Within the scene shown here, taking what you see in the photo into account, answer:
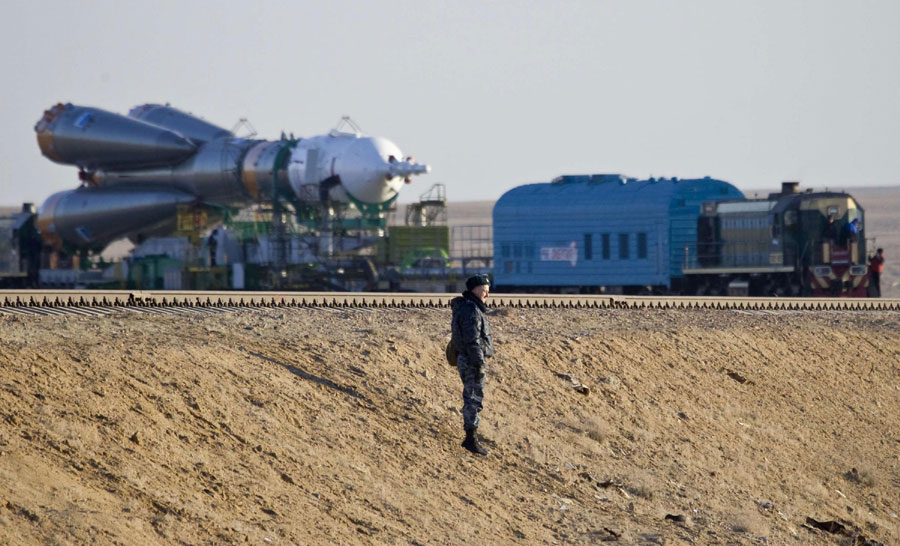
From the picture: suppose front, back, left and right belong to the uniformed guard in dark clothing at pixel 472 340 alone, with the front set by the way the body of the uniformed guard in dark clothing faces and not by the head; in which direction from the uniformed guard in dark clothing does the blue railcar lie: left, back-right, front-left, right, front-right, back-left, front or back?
left

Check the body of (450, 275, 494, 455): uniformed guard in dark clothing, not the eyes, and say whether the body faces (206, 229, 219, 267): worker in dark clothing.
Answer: no

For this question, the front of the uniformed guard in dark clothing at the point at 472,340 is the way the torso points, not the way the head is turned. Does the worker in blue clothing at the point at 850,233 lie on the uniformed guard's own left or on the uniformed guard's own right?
on the uniformed guard's own left

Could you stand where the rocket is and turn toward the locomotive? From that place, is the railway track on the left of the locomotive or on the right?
right
